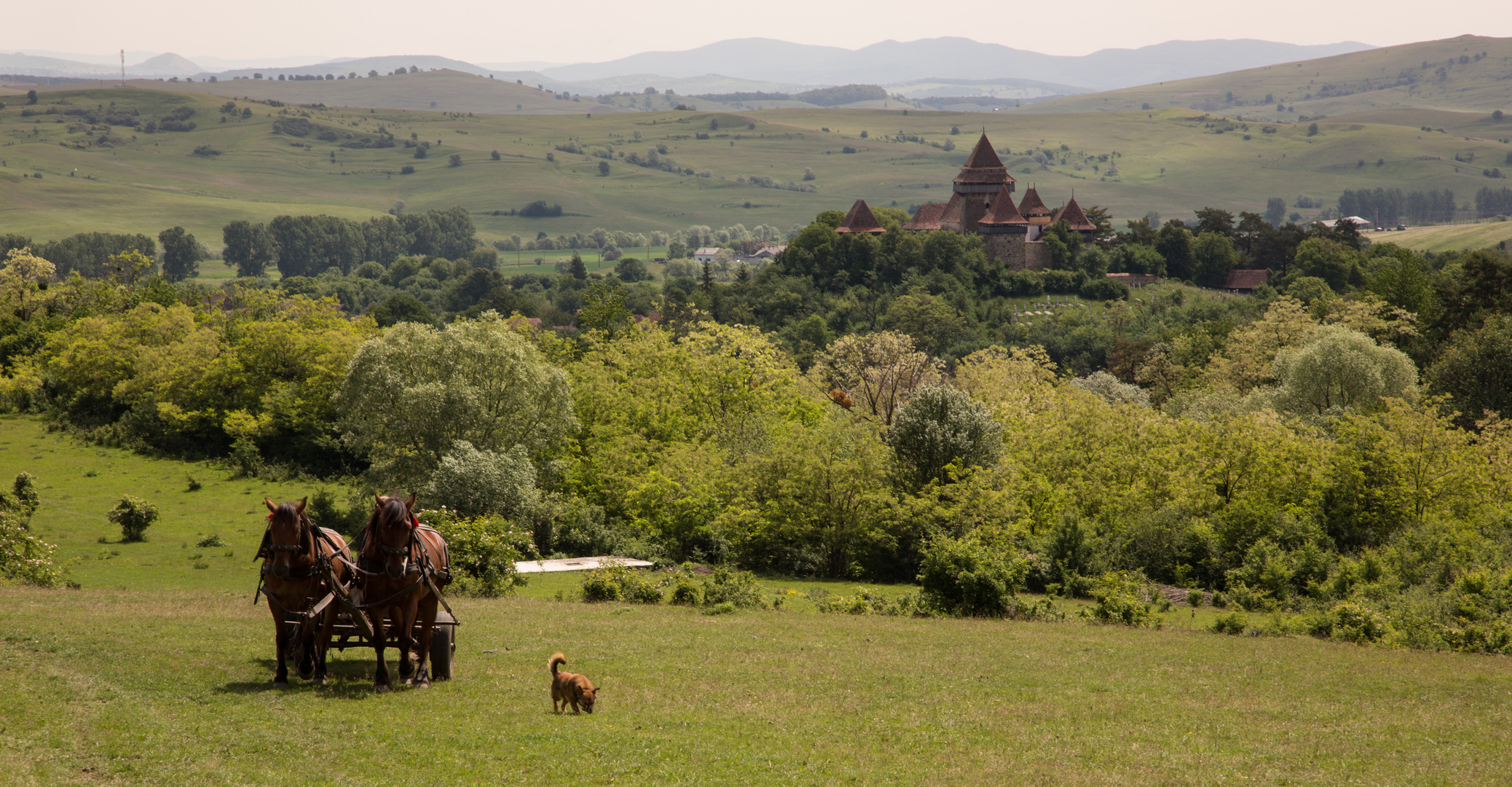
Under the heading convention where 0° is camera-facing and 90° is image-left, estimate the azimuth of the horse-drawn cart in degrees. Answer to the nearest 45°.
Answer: approximately 0°

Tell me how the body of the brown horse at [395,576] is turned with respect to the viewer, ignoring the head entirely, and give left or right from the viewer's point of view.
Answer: facing the viewer

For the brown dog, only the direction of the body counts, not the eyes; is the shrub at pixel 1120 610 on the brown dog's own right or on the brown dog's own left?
on the brown dog's own left

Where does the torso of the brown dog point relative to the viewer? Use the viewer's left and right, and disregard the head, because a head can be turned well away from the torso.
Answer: facing the viewer and to the right of the viewer

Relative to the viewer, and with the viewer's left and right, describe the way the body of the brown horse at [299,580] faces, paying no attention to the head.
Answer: facing the viewer and to the left of the viewer

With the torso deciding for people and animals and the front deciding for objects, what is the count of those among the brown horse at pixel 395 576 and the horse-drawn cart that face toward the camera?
2

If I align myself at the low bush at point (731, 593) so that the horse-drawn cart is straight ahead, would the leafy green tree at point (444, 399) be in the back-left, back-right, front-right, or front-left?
back-right
